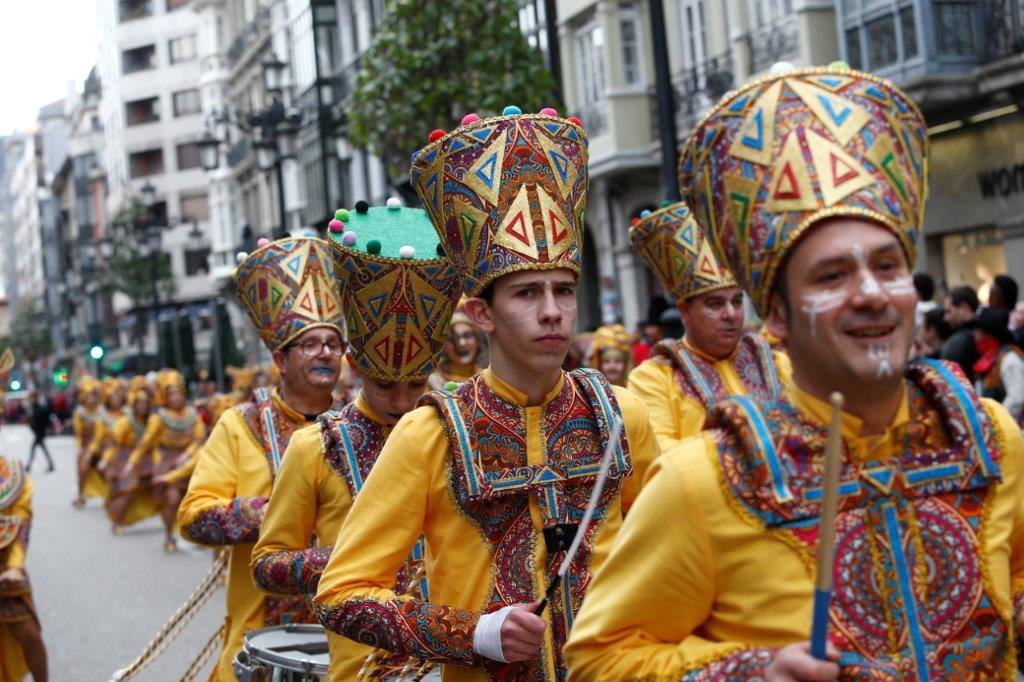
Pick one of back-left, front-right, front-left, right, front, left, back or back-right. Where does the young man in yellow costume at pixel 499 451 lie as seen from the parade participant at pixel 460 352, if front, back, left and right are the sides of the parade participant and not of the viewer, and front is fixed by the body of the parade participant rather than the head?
front

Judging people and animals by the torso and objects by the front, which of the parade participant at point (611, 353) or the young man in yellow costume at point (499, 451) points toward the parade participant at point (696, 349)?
the parade participant at point (611, 353)

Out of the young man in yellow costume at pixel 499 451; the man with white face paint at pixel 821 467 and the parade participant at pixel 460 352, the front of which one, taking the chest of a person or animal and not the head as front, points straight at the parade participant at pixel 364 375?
the parade participant at pixel 460 352

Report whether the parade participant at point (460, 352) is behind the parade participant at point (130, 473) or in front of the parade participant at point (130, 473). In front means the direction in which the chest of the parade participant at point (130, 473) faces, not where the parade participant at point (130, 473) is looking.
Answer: in front

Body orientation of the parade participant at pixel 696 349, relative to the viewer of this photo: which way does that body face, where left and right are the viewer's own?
facing the viewer and to the right of the viewer

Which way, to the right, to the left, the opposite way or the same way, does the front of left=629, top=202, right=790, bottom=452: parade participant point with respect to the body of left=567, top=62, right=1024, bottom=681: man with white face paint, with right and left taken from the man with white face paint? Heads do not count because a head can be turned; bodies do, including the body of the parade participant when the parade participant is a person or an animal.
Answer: the same way

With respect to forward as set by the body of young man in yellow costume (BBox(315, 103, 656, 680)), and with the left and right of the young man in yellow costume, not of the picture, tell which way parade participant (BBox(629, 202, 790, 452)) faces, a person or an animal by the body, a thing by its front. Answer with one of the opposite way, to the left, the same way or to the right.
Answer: the same way

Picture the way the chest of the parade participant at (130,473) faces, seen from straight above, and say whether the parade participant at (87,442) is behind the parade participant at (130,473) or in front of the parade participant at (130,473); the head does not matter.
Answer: behind

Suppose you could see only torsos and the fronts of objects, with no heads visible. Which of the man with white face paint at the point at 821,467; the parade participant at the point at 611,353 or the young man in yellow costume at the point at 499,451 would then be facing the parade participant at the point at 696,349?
the parade participant at the point at 611,353

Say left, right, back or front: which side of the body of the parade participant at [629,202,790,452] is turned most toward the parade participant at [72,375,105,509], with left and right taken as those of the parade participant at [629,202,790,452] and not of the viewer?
back

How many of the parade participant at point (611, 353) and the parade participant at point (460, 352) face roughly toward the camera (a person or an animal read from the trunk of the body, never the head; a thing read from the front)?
2

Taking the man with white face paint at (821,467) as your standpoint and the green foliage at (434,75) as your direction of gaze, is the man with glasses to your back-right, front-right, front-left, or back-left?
front-left

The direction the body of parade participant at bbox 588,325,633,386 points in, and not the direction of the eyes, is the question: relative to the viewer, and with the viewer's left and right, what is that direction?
facing the viewer

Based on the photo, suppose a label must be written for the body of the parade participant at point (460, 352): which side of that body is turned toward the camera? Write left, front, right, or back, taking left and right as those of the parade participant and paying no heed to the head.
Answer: front
